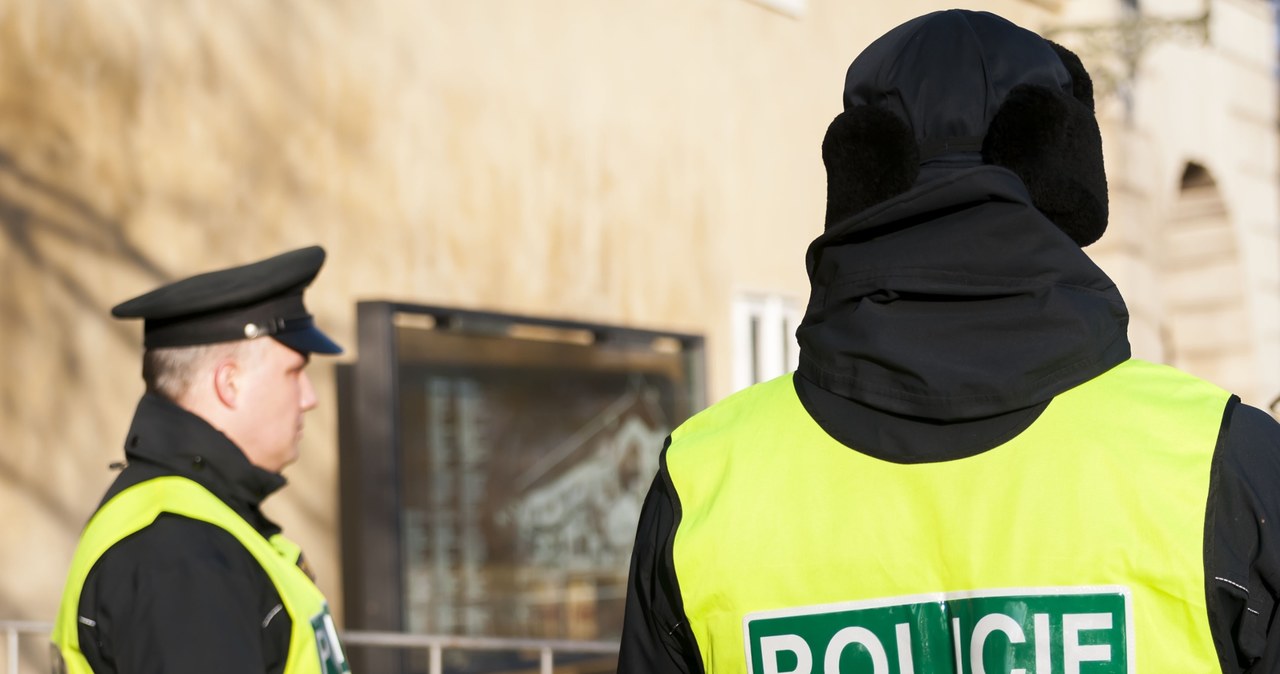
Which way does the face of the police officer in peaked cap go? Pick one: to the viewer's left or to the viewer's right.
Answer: to the viewer's right

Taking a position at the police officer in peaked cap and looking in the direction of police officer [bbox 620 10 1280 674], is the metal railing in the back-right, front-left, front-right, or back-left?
back-left

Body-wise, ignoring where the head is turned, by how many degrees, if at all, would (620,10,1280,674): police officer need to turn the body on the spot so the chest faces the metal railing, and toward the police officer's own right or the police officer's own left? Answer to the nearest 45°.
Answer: approximately 45° to the police officer's own left

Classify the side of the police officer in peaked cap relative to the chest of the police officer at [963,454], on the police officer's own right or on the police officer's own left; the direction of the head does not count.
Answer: on the police officer's own left

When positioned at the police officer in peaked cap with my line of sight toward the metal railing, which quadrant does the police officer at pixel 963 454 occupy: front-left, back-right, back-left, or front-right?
back-right

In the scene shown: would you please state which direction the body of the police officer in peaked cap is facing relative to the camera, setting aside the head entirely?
to the viewer's right

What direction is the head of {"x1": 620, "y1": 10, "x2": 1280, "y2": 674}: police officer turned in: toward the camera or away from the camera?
away from the camera

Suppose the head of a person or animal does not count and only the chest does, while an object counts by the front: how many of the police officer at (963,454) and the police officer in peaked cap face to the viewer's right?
1

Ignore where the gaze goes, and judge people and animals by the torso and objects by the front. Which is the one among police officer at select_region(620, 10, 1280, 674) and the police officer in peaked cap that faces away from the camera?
the police officer

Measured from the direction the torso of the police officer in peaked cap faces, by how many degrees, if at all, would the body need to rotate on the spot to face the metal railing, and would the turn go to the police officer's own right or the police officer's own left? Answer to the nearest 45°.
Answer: approximately 90° to the police officer's own left

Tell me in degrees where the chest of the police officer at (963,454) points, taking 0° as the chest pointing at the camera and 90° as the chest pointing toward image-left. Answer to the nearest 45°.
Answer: approximately 180°
